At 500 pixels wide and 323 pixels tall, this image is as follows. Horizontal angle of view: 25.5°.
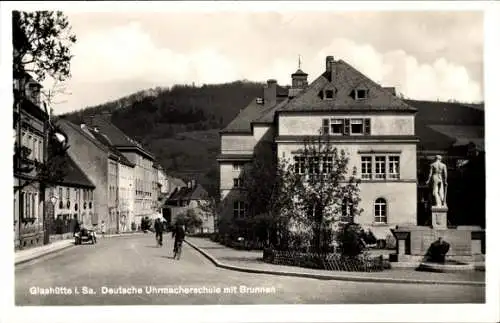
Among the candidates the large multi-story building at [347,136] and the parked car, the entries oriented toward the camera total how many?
2

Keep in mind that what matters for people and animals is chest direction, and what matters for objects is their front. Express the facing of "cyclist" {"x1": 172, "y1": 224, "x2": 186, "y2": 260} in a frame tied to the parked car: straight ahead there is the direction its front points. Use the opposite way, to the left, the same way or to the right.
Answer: the opposite way

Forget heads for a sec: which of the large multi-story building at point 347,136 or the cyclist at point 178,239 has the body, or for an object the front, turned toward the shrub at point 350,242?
the large multi-story building

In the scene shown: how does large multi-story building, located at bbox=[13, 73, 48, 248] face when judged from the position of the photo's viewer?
facing the viewer and to the right of the viewer

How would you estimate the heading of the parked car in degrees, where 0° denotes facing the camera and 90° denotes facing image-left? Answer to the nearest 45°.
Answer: approximately 0°

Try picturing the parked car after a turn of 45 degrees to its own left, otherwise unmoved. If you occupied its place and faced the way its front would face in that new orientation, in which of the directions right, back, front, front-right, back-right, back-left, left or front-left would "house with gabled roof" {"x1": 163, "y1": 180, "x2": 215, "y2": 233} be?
left

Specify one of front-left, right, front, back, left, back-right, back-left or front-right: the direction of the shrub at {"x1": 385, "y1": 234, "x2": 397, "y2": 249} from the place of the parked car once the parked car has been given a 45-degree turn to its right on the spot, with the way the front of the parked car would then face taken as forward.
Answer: back-left

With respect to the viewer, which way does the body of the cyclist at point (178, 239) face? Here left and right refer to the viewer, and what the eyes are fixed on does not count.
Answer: facing away from the viewer

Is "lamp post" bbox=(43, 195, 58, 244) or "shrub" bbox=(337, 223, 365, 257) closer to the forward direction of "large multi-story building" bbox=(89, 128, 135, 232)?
the shrub

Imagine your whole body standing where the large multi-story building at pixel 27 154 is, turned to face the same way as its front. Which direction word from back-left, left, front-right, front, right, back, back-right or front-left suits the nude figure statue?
front-left

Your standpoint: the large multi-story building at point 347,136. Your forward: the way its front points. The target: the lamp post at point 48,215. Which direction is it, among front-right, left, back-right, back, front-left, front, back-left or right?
front-right
